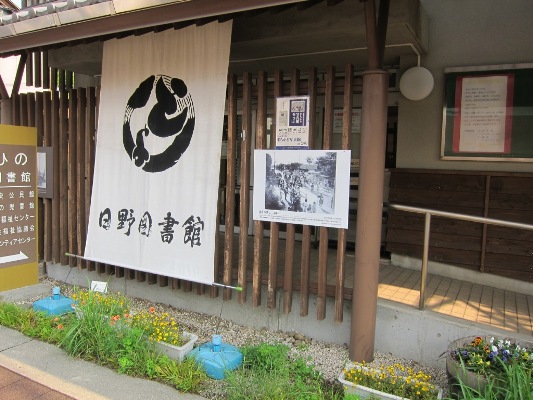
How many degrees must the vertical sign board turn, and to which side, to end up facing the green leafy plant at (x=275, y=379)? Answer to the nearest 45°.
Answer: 0° — it already faces it

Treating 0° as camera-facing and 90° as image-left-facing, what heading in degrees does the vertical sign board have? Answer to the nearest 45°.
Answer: approximately 315°

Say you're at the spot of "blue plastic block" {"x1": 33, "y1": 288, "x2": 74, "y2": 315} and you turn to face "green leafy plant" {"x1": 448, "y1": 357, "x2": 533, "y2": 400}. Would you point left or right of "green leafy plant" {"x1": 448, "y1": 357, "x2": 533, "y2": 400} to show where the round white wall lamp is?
left

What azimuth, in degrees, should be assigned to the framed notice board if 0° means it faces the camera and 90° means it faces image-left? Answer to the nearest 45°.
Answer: approximately 45°
